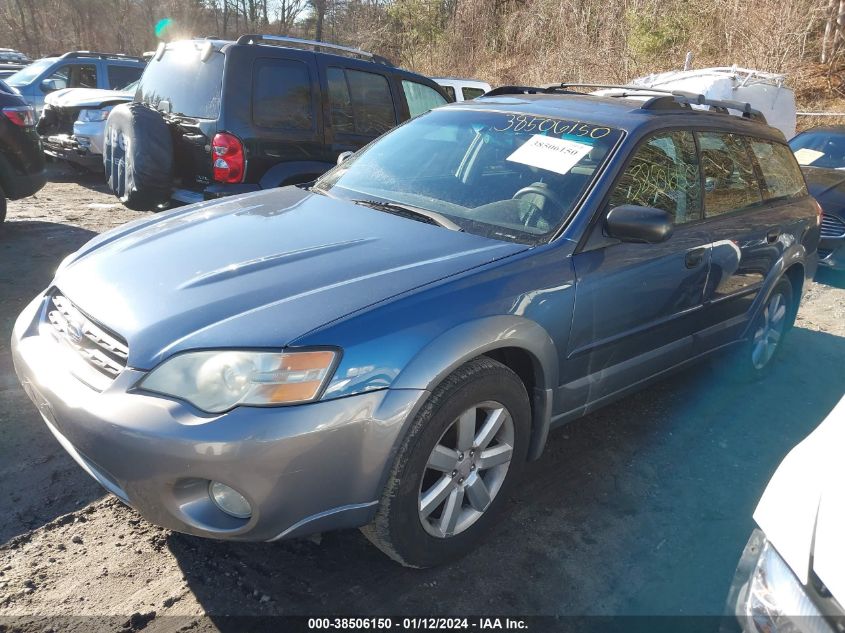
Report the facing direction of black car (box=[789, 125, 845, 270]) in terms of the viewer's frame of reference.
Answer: facing the viewer and to the left of the viewer

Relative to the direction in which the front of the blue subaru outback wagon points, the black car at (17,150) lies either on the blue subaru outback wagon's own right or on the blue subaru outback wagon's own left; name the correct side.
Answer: on the blue subaru outback wagon's own right

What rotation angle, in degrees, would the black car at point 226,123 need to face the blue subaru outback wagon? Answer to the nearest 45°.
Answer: approximately 135° to its right

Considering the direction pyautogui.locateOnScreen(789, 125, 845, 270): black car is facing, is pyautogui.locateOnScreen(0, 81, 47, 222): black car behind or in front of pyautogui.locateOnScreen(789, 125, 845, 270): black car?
in front

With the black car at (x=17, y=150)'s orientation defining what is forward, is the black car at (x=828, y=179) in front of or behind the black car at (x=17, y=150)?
behind

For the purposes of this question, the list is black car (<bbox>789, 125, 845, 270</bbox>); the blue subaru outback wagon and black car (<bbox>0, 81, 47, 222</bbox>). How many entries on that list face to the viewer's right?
0

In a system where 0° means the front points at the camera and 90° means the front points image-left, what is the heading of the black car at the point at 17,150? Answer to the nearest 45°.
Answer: approximately 135°

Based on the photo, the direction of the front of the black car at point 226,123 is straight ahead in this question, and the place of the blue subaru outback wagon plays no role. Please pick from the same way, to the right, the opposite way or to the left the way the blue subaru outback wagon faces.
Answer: the opposite way

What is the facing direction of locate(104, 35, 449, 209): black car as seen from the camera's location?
facing away from the viewer and to the right of the viewer
